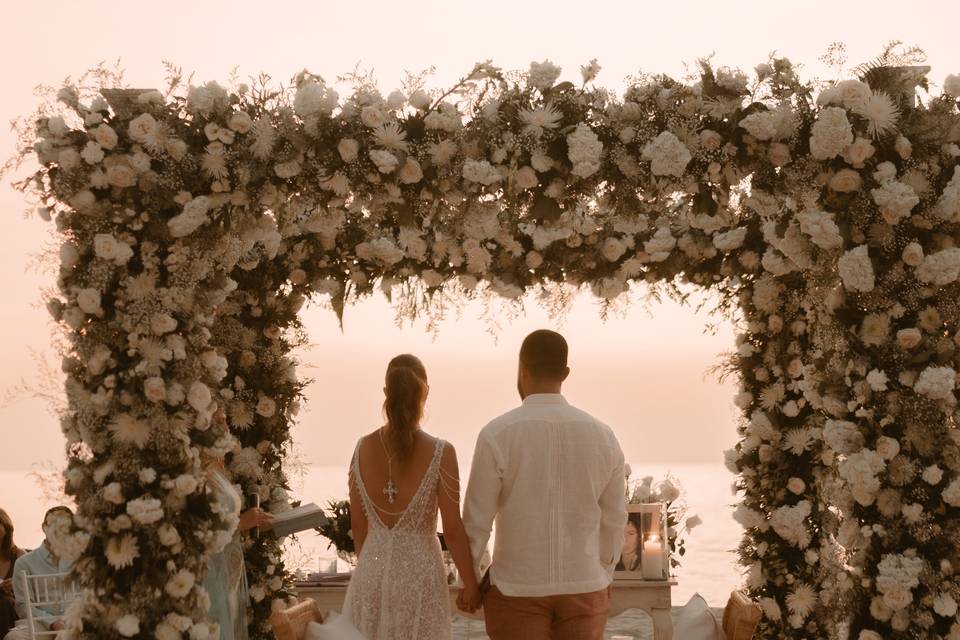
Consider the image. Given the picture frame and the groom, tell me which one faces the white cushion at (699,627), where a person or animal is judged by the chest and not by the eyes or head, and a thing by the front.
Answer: the picture frame

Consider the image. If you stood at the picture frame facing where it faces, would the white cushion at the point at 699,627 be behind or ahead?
ahead

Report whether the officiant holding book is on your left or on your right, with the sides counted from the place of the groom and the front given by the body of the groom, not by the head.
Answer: on your left

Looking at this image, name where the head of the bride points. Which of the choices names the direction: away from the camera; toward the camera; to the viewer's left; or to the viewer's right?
away from the camera

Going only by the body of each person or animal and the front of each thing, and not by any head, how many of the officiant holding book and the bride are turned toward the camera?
0

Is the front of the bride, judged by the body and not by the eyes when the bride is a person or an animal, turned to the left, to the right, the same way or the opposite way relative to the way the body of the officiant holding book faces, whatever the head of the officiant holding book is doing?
to the left

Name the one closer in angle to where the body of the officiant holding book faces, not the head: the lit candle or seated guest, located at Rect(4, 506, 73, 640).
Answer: the lit candle

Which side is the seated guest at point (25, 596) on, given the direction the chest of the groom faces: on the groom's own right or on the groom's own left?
on the groom's own left

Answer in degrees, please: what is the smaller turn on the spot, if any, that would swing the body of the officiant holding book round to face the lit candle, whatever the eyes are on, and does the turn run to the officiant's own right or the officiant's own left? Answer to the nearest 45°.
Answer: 0° — they already face it

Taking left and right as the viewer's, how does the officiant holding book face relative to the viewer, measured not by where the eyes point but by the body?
facing to the right of the viewer

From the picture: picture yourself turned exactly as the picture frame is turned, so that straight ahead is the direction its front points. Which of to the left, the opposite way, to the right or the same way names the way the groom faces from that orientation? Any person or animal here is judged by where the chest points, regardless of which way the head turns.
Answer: the opposite way

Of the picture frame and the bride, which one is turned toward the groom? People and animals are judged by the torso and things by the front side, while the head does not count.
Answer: the picture frame

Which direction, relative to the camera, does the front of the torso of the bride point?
away from the camera

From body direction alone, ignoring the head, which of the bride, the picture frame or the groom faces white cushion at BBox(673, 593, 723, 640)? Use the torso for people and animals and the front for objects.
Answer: the picture frame

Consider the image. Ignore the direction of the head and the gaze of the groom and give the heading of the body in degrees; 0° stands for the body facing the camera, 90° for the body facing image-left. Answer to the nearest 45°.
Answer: approximately 180°
